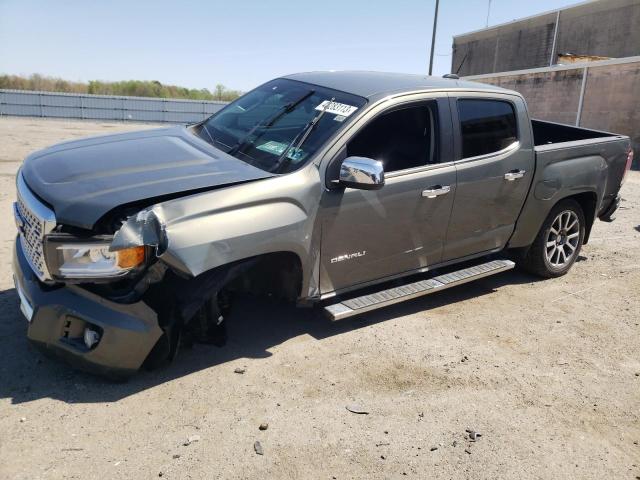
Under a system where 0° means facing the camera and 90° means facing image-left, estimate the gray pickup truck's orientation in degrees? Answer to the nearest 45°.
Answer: approximately 45°

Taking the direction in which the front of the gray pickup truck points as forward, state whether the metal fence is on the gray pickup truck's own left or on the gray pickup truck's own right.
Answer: on the gray pickup truck's own right
